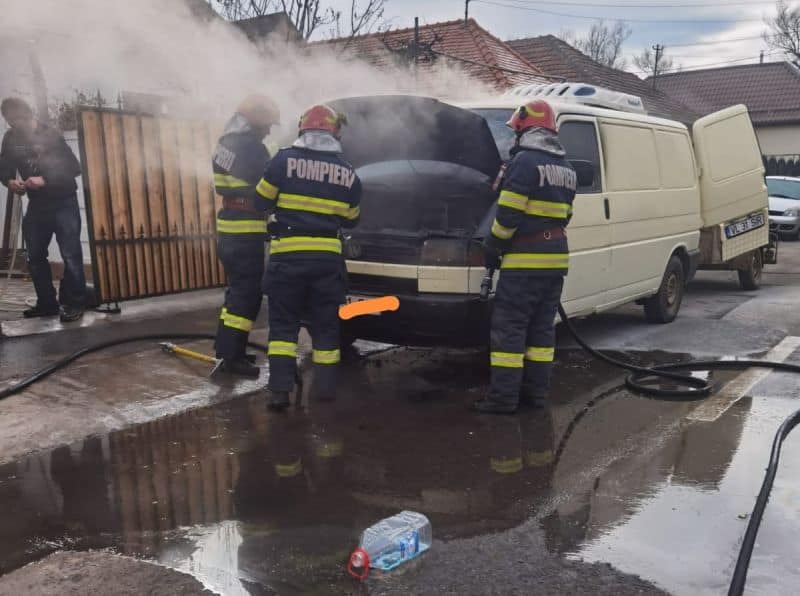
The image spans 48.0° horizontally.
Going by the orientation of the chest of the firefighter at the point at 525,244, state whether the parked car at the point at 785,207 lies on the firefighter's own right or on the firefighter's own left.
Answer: on the firefighter's own right

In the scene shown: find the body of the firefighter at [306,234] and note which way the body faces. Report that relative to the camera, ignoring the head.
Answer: away from the camera

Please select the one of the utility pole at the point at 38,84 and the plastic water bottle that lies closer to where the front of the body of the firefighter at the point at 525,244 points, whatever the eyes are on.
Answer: the utility pole

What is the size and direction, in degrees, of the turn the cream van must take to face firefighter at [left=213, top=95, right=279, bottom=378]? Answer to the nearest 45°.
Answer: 0° — it already faces them

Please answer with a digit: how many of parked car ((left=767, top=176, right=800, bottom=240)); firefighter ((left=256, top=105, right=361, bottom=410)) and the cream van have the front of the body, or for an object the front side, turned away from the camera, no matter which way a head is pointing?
1

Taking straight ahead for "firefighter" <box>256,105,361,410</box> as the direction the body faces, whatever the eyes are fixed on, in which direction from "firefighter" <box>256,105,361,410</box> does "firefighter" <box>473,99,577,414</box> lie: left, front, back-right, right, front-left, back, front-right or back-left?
right

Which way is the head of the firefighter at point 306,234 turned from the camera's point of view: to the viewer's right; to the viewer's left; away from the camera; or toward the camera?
away from the camera

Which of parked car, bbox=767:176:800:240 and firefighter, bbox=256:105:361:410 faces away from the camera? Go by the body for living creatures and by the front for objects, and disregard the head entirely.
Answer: the firefighter

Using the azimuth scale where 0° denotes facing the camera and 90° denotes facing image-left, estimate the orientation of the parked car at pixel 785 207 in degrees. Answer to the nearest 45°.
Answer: approximately 45°

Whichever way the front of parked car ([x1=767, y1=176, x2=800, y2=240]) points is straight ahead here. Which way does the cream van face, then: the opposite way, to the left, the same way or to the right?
the same way

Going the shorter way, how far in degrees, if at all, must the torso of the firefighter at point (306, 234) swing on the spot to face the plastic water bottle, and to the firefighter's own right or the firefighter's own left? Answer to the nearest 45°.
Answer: approximately 180°

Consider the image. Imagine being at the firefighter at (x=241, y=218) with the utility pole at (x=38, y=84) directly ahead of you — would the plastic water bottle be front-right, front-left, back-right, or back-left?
back-left

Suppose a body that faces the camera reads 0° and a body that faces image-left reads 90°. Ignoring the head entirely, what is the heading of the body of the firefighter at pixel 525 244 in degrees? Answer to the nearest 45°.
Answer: approximately 135°

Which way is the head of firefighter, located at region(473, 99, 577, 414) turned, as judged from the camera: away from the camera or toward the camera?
away from the camera

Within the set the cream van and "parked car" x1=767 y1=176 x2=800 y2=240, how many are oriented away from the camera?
0

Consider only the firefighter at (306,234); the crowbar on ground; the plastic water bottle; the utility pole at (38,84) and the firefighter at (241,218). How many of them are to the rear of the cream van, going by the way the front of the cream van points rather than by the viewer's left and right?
0

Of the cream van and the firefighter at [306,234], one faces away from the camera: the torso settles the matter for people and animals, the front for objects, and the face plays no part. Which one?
the firefighter

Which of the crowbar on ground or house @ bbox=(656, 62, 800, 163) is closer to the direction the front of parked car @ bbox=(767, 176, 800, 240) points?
the crowbar on ground

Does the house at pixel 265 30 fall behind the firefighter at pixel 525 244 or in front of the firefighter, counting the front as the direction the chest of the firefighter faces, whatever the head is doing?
in front
